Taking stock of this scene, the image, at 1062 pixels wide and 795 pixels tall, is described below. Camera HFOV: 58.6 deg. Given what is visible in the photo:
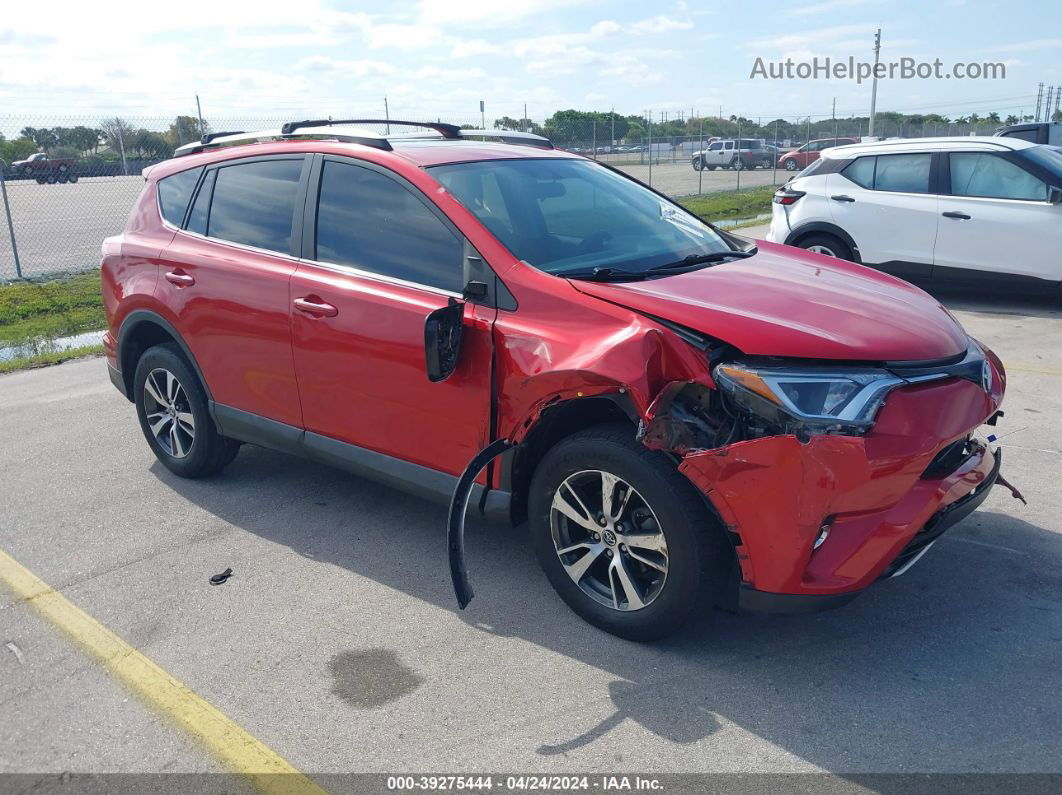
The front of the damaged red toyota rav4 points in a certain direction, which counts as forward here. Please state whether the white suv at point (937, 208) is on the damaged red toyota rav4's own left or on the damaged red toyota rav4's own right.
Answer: on the damaged red toyota rav4's own left

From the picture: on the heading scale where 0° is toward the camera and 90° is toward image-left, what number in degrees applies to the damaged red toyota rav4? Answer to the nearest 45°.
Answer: approximately 315°

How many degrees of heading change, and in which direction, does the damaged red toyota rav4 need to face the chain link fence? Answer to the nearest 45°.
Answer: approximately 180°

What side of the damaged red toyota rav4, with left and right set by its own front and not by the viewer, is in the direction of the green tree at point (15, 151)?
back

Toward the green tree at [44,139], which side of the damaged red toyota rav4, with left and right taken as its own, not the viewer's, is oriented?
back
